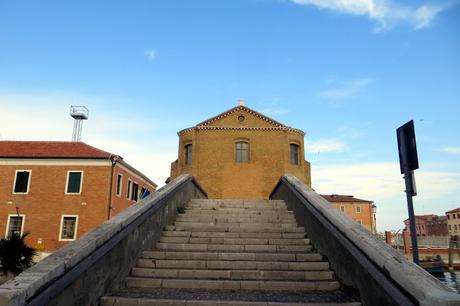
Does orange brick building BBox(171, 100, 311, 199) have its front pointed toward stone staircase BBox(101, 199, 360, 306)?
yes

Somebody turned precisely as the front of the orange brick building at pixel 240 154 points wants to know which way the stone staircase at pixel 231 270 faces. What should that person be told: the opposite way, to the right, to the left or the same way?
the same way

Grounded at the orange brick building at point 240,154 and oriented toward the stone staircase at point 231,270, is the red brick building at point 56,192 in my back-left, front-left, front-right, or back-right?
front-right

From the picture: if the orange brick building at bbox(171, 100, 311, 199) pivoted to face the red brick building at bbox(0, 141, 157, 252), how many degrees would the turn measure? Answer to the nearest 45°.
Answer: approximately 90° to its right

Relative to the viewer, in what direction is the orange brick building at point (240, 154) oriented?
toward the camera

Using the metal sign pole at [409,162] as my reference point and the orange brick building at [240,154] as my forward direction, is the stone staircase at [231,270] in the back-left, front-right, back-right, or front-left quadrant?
front-left

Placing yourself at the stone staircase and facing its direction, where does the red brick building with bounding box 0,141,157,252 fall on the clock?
The red brick building is roughly at 5 o'clock from the stone staircase.

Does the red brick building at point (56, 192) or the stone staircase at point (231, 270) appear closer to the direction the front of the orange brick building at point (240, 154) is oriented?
the stone staircase

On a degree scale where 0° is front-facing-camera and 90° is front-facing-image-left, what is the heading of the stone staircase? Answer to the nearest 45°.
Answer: approximately 0°

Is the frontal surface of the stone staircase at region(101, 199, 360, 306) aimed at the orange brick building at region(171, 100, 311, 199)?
no

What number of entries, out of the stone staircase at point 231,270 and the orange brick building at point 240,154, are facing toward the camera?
2

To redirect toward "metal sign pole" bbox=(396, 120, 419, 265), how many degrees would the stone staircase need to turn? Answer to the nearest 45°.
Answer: approximately 45° to its left
